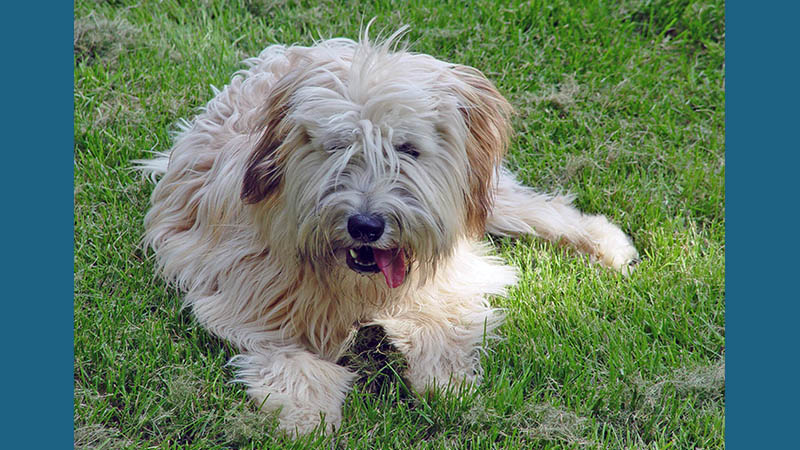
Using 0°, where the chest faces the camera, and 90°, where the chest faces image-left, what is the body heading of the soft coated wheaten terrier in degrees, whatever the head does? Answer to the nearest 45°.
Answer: approximately 0°
